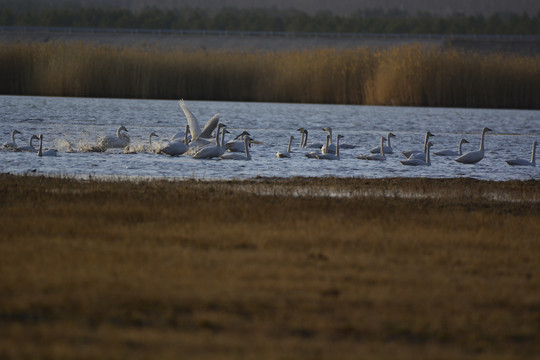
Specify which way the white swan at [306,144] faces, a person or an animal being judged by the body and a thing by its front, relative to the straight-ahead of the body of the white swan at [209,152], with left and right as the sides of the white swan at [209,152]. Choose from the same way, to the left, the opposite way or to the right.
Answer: the opposite way

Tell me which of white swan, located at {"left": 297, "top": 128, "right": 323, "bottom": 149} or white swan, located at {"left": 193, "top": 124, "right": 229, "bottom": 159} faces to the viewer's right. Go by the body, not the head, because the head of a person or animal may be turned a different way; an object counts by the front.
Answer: white swan, located at {"left": 193, "top": 124, "right": 229, "bottom": 159}

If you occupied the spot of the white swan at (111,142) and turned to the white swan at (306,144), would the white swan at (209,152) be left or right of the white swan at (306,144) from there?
right

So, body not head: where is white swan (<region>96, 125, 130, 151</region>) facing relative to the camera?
to the viewer's right

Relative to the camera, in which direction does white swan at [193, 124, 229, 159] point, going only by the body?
to the viewer's right

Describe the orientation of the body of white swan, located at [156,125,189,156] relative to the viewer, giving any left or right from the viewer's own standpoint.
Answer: facing to the right of the viewer

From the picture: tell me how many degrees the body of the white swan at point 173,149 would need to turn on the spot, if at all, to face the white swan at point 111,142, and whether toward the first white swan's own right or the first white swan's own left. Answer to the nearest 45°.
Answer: approximately 180°

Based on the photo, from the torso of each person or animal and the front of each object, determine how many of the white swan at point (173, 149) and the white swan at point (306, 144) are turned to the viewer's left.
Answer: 1

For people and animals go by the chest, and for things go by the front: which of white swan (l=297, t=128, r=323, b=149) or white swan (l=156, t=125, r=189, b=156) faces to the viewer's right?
white swan (l=156, t=125, r=189, b=156)

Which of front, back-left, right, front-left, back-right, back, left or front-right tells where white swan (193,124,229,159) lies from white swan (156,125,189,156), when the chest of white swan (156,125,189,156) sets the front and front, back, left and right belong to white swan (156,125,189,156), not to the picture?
front-right

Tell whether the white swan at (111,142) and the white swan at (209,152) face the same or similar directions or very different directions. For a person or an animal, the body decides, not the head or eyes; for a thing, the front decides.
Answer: same or similar directions

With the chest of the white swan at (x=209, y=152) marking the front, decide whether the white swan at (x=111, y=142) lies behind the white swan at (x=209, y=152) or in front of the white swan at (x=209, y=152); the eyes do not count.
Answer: behind

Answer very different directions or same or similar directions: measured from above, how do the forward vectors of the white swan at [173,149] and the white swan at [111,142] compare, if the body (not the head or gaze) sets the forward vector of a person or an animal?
same or similar directions

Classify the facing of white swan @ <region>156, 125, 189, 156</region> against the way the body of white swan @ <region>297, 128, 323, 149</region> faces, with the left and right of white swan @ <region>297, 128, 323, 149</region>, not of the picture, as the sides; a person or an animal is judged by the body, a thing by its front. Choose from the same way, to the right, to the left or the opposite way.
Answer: the opposite way

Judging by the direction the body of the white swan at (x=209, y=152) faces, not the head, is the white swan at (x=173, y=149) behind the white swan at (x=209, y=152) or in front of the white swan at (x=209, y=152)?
behind

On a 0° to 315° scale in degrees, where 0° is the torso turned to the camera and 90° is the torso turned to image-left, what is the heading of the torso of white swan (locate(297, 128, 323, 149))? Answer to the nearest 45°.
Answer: approximately 90°
